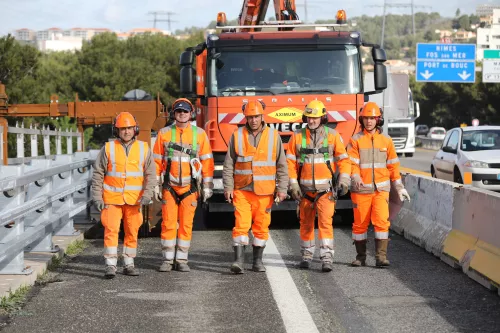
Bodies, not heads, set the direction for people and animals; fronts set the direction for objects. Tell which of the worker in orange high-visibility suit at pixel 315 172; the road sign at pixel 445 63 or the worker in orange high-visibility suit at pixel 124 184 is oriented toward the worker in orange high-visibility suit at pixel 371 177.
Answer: the road sign

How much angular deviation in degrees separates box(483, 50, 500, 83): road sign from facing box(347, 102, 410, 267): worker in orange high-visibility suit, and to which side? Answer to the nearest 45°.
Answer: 0° — it already faces them

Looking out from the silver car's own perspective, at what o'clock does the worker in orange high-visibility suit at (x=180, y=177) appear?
The worker in orange high-visibility suit is roughly at 2 o'clock from the silver car.

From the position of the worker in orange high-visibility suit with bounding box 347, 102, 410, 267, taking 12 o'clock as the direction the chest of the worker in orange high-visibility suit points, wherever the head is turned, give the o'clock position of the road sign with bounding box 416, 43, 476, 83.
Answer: The road sign is roughly at 6 o'clock from the worker in orange high-visibility suit.

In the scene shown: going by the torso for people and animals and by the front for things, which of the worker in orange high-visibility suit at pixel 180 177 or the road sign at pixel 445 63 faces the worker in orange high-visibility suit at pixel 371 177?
the road sign
